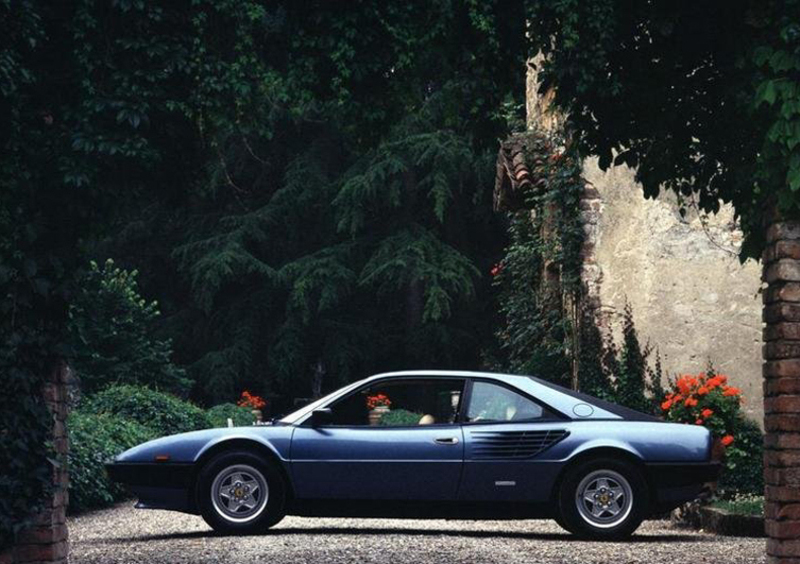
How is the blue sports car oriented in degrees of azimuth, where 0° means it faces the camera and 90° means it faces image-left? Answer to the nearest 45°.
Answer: approximately 90°

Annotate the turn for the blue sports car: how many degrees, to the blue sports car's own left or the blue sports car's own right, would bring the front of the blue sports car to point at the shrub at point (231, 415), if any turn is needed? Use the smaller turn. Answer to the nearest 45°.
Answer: approximately 90° to the blue sports car's own right

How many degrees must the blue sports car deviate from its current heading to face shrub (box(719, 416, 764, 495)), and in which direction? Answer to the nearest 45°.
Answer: approximately 135° to its right

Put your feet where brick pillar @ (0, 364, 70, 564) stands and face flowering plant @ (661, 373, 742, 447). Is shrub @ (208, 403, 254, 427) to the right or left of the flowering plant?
left

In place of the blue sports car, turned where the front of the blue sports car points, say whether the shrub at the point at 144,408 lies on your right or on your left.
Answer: on your right

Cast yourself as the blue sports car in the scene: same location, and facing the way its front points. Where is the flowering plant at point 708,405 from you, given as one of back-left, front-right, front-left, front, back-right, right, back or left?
back-right

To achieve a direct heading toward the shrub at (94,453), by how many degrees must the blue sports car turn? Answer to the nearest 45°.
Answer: approximately 45° to its right

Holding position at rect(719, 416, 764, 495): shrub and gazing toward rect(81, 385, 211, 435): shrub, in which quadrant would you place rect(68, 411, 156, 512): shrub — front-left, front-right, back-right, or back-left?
front-left

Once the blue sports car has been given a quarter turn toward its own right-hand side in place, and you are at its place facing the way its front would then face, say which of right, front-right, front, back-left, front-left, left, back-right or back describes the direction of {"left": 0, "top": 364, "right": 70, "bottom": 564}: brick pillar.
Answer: back-left
